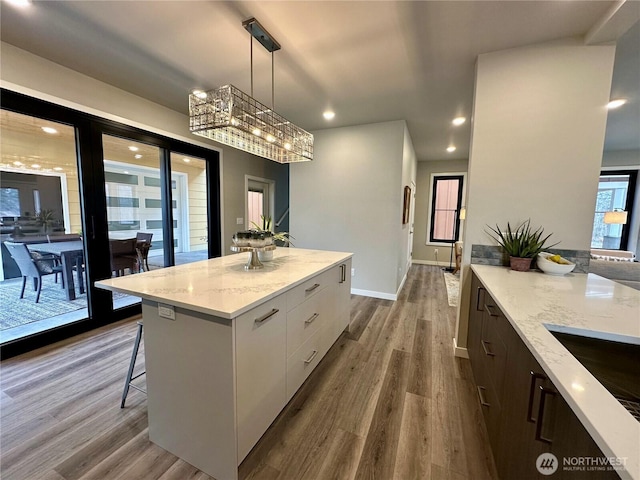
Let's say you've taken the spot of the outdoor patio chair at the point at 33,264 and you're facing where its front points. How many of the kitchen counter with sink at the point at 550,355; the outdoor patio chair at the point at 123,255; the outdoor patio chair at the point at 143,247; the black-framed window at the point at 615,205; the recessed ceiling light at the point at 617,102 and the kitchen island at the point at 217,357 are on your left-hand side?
0

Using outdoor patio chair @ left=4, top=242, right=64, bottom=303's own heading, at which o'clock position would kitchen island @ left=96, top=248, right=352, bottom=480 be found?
The kitchen island is roughly at 4 o'clock from the outdoor patio chair.

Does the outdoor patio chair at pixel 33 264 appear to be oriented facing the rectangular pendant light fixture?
no

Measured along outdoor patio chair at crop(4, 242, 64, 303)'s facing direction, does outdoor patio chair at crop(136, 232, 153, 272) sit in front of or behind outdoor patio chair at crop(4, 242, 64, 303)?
in front

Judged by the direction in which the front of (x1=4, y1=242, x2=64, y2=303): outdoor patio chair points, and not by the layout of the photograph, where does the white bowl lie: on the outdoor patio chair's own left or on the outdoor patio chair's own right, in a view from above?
on the outdoor patio chair's own right

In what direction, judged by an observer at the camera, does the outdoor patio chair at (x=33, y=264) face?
facing away from the viewer and to the right of the viewer

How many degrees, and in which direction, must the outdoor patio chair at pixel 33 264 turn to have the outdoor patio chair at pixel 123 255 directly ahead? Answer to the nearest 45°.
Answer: approximately 45° to its right

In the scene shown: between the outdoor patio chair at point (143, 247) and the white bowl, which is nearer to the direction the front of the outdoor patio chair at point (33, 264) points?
the outdoor patio chair

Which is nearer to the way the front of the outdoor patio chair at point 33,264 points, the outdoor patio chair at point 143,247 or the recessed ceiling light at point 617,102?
the outdoor patio chair

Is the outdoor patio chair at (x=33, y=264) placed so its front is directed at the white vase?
no
